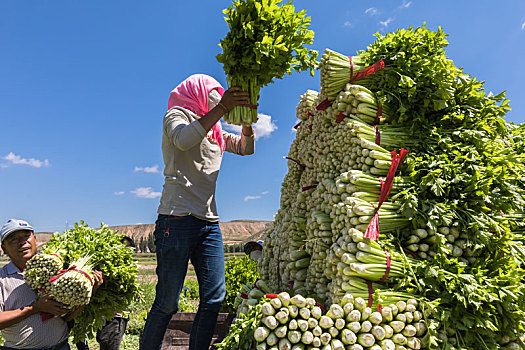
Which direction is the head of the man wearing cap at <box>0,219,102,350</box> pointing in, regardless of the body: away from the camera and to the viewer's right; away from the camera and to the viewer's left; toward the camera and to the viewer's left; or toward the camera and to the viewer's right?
toward the camera and to the viewer's right

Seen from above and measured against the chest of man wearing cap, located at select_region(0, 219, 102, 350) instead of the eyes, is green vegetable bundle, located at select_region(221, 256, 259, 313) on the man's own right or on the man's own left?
on the man's own left

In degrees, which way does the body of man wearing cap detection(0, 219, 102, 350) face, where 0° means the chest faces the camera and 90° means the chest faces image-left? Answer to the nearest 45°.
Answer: approximately 315°
